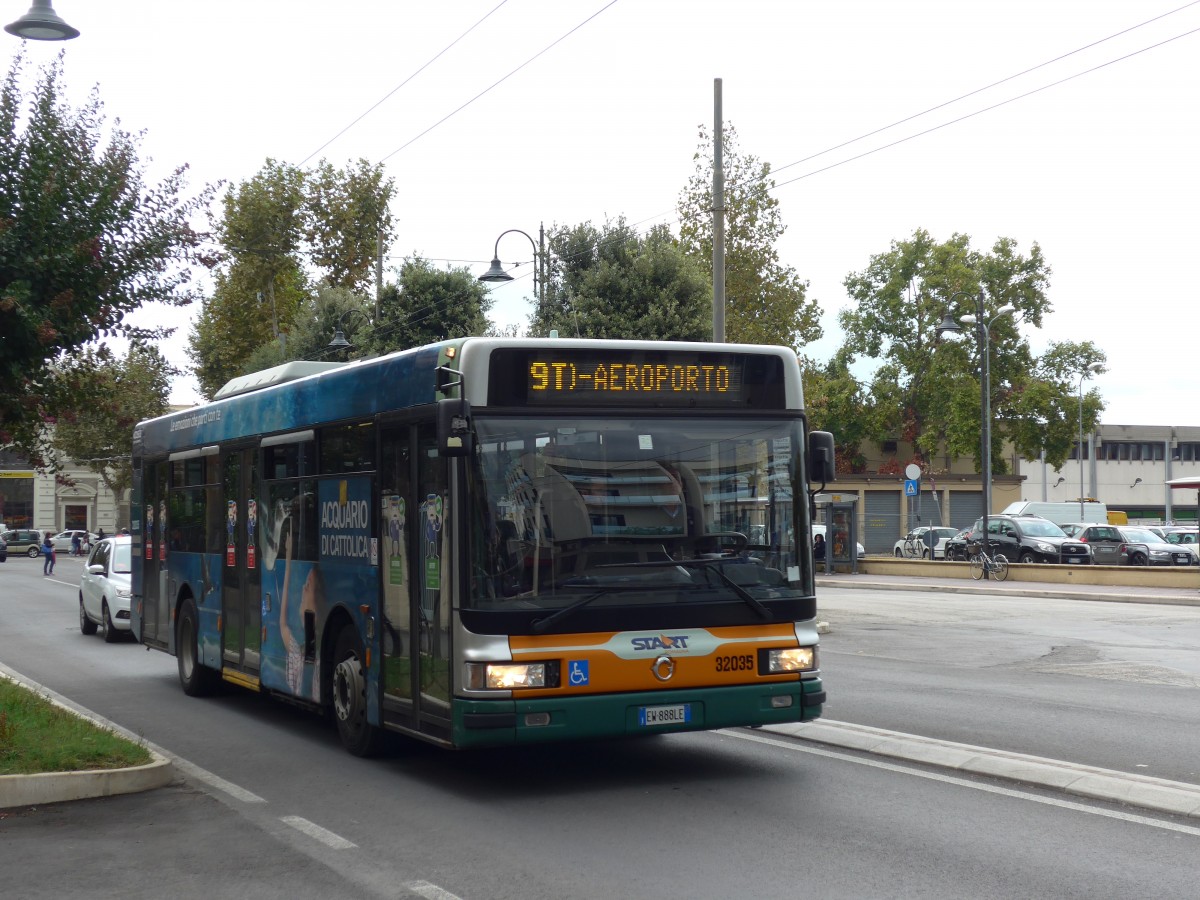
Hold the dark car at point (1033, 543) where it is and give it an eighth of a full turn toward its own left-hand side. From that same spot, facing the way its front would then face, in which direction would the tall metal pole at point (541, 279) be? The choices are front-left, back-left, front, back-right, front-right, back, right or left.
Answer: back-right

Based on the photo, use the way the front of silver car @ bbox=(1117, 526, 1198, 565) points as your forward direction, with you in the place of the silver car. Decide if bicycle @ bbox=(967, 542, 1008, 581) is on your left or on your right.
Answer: on your right

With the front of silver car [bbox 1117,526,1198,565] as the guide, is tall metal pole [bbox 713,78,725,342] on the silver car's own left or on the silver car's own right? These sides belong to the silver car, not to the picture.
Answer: on the silver car's own right

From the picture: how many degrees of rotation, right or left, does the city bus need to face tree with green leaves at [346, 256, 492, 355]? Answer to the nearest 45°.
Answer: approximately 135° to its left

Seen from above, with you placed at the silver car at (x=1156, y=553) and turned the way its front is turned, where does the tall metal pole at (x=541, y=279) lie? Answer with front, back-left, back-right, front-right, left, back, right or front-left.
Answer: right

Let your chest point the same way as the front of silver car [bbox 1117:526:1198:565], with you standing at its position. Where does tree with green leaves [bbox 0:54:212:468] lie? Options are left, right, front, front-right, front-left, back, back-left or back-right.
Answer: front-right

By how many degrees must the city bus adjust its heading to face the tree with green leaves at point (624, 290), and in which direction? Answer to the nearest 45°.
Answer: approximately 135° to its left

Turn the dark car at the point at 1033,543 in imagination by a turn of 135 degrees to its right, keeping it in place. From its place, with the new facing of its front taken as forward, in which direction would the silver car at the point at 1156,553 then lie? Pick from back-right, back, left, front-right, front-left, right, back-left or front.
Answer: back-right

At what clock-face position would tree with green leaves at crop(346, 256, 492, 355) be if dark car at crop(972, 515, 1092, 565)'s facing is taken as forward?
The tree with green leaves is roughly at 4 o'clock from the dark car.

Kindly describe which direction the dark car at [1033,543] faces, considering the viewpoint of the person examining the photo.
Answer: facing the viewer and to the right of the viewer

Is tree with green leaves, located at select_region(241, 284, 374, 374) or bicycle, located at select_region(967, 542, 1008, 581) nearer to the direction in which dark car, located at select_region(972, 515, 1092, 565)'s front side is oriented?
the bicycle

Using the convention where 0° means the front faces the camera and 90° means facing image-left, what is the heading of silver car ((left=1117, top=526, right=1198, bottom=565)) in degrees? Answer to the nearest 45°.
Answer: approximately 315°

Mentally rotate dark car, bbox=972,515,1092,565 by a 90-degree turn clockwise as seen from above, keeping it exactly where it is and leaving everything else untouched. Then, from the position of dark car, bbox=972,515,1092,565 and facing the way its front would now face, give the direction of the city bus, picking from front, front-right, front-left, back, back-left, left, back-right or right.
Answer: front-left
